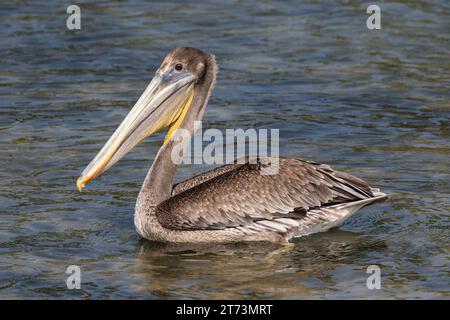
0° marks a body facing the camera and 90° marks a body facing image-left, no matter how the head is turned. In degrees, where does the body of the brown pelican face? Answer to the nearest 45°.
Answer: approximately 90°
